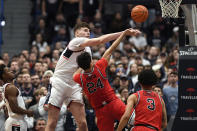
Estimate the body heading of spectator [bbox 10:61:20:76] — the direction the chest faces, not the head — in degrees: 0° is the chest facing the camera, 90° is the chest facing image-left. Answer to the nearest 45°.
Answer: approximately 0°

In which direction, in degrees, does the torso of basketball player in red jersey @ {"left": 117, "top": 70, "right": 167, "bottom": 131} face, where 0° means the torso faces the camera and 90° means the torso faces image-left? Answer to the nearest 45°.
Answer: approximately 180°

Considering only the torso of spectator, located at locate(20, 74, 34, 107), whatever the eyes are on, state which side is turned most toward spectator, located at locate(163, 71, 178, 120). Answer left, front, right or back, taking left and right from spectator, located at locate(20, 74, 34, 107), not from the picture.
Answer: left

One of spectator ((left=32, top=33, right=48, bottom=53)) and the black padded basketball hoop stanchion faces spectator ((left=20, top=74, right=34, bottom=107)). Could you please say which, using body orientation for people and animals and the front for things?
spectator ((left=32, top=33, right=48, bottom=53))

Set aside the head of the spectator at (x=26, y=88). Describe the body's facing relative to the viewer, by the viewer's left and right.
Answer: facing the viewer

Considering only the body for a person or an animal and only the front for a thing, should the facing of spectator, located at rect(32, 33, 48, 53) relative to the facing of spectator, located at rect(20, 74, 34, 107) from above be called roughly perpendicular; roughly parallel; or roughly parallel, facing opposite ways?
roughly parallel

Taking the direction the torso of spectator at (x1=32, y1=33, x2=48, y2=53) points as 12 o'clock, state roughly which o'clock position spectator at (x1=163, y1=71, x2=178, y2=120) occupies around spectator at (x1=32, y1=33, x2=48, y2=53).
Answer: spectator at (x1=163, y1=71, x2=178, y2=120) is roughly at 11 o'clock from spectator at (x1=32, y1=33, x2=48, y2=53).

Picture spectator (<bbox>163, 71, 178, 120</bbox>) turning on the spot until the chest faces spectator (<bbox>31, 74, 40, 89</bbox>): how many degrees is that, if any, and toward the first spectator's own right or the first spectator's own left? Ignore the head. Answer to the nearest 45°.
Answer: approximately 90° to the first spectator's own right

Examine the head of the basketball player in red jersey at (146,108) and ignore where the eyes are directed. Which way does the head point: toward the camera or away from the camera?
away from the camera

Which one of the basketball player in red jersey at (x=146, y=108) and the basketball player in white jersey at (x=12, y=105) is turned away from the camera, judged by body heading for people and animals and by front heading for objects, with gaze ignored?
the basketball player in red jersey

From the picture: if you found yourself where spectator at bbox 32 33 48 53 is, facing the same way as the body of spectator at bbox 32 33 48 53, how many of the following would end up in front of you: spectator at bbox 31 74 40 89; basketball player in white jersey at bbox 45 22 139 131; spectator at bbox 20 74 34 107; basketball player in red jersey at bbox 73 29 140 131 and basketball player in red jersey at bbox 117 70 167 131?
5

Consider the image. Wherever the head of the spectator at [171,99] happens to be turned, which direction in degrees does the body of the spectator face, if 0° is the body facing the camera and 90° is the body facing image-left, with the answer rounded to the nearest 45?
approximately 0°

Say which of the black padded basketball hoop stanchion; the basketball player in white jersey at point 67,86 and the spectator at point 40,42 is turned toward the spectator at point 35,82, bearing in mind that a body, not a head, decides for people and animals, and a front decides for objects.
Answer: the spectator at point 40,42

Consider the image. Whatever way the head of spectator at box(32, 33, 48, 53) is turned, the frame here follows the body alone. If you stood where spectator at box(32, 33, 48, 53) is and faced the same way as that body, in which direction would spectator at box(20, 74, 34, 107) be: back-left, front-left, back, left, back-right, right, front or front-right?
front
